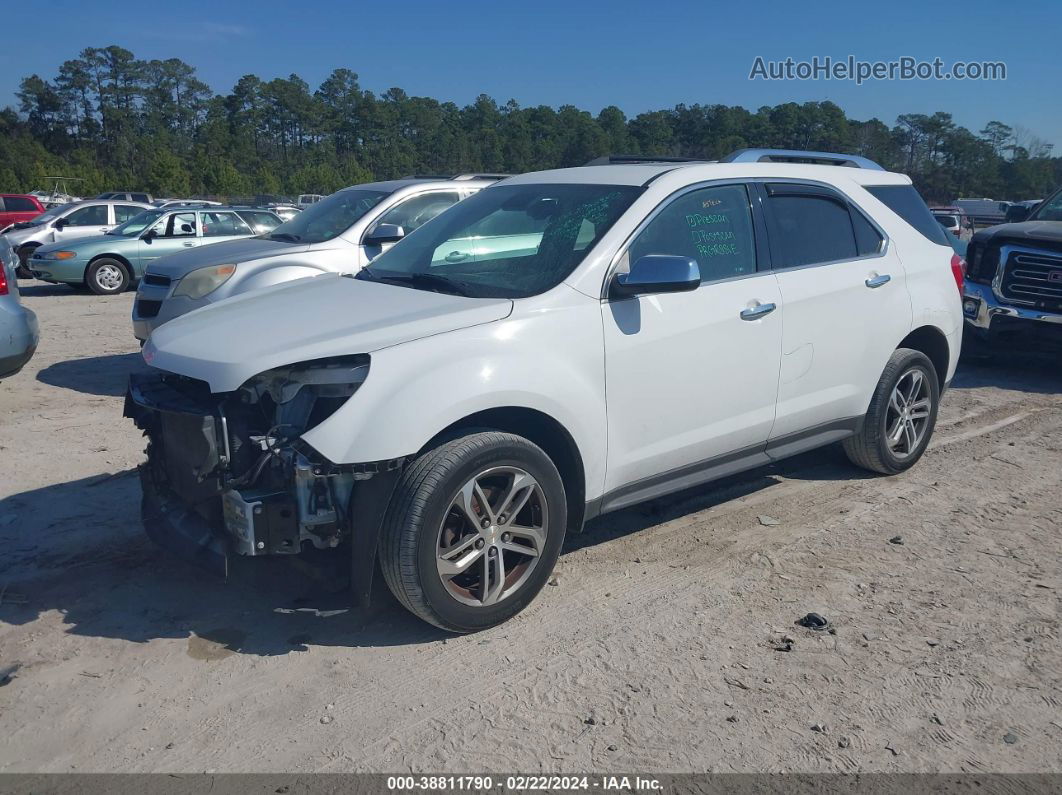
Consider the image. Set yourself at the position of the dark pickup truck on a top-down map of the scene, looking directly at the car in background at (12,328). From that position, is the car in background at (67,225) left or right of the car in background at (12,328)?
right

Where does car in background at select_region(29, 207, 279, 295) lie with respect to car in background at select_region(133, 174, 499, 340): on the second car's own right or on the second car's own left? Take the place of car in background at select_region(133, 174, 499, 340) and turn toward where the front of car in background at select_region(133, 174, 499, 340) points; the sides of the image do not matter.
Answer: on the second car's own right

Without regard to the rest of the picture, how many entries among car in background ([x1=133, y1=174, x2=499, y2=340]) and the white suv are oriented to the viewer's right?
0

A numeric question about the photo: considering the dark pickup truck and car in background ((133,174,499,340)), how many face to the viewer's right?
0

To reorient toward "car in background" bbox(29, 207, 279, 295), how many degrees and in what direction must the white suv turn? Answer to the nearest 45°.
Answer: approximately 90° to its right

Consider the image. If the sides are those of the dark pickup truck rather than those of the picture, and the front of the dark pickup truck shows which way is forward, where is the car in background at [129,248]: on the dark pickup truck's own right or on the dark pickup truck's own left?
on the dark pickup truck's own right

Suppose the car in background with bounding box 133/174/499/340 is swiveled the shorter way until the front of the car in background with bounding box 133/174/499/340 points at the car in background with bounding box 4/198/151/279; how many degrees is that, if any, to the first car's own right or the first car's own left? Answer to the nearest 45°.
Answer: approximately 135° to the first car's own right

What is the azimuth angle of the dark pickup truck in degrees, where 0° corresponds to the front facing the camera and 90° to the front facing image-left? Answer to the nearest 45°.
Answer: approximately 45°

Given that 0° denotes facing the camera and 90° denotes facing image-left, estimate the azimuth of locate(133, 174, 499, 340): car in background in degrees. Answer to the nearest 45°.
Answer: approximately 45°

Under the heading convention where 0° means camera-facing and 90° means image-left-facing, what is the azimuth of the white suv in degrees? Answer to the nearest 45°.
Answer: approximately 45°

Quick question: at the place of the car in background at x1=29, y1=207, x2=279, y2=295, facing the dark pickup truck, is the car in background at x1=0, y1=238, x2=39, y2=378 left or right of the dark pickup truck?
right

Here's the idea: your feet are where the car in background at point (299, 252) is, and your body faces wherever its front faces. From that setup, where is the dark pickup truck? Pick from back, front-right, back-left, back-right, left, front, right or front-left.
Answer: back-left

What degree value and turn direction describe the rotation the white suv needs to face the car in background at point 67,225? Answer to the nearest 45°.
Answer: approximately 90° to its right
